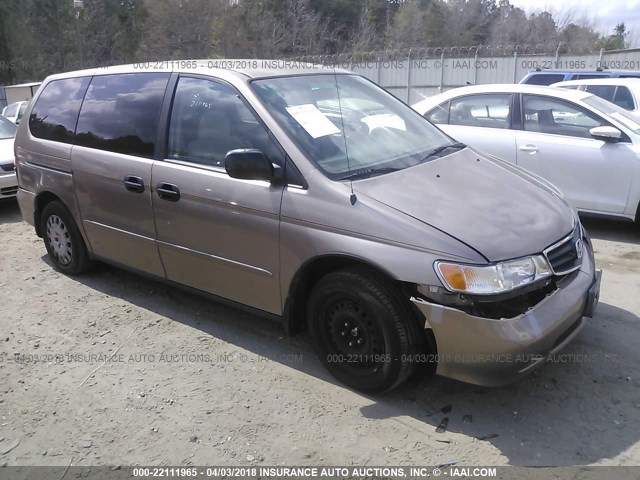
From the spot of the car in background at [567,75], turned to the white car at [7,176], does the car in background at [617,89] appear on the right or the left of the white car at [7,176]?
left

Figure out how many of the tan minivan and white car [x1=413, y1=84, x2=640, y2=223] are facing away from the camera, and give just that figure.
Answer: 0

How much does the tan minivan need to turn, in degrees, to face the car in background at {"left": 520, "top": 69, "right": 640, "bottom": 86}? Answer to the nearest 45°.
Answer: approximately 90° to its left

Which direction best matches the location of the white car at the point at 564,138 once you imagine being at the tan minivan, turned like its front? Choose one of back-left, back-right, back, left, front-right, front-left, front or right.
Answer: left

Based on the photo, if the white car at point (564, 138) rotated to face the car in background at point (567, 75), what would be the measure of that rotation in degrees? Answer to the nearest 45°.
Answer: approximately 135° to its left

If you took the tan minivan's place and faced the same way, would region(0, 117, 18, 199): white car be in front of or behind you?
behind

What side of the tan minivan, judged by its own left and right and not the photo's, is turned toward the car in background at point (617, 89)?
left

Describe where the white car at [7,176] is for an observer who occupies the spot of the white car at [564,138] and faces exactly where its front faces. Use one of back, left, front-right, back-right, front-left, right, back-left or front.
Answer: back-right

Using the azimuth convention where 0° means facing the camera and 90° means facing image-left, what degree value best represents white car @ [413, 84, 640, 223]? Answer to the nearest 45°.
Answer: approximately 315°

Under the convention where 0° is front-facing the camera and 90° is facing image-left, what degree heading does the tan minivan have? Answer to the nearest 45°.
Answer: approximately 315°
